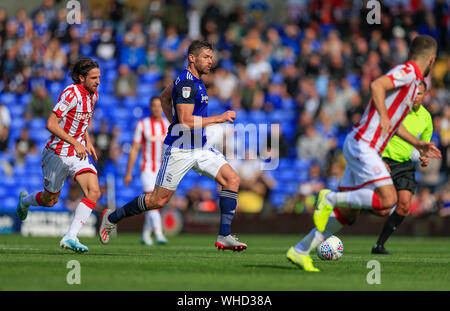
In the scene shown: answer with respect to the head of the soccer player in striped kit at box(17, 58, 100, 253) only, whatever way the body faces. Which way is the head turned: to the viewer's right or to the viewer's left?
to the viewer's right

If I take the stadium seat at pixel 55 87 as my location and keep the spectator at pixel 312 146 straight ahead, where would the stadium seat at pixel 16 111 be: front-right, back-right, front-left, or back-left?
back-right

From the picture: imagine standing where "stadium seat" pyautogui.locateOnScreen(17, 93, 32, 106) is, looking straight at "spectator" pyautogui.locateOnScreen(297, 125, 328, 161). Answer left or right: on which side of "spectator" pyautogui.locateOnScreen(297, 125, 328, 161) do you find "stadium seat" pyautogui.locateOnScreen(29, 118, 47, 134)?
right

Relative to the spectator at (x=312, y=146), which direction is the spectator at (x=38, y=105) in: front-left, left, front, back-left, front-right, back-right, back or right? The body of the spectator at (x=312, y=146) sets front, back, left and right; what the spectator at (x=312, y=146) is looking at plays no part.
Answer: right

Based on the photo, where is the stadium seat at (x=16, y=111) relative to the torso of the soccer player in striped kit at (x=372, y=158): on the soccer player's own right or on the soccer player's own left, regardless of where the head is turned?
on the soccer player's own left

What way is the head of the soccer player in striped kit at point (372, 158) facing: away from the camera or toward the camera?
away from the camera

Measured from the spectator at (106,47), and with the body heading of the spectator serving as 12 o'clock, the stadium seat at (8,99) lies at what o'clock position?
The stadium seat is roughly at 3 o'clock from the spectator.
